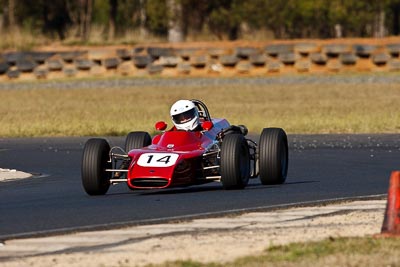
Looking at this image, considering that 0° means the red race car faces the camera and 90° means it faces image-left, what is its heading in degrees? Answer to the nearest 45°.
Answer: approximately 0°

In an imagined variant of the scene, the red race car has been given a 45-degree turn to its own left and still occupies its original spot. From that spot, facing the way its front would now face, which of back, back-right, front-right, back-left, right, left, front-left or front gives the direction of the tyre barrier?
back-left
